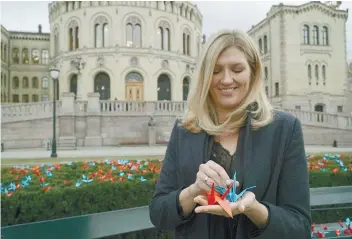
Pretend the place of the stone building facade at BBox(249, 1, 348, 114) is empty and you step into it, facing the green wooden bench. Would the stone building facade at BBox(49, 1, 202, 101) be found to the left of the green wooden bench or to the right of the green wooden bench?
right

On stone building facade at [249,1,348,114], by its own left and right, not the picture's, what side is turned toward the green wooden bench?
front

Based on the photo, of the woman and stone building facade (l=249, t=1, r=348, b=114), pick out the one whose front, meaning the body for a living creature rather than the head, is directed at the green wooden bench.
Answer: the stone building facade

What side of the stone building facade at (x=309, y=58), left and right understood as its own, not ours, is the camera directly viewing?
front

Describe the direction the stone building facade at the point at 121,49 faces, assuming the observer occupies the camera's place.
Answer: facing the viewer

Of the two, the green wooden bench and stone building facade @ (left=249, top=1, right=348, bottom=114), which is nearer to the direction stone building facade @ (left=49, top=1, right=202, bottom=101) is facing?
the green wooden bench

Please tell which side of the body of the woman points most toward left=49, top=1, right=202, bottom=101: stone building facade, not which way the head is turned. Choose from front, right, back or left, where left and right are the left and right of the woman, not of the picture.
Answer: back

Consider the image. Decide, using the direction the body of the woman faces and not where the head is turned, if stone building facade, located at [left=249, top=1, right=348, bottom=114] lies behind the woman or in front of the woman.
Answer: behind

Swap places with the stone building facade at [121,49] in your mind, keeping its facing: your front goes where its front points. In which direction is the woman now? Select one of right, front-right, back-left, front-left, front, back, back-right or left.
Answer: front

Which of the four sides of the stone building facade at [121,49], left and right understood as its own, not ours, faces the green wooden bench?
front

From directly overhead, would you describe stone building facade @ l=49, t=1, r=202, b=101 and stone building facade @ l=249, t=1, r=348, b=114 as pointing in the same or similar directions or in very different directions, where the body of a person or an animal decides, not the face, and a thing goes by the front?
same or similar directions

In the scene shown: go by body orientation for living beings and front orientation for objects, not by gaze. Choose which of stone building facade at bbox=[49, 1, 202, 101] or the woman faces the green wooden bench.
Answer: the stone building facade
